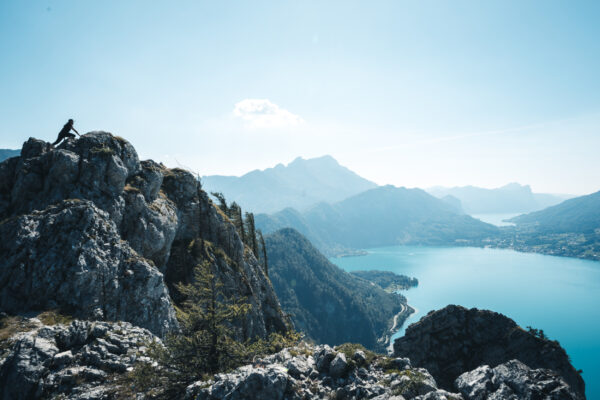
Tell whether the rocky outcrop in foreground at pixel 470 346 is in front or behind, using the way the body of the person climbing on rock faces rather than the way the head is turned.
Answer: in front

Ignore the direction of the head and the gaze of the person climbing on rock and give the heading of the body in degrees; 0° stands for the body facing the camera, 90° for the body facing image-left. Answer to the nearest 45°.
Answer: approximately 270°

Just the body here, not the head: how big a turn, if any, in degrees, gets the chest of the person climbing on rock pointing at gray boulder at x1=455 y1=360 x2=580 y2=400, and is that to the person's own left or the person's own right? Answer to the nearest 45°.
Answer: approximately 45° to the person's own right

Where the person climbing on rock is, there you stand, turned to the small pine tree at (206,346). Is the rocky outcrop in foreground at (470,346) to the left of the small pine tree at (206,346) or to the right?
left

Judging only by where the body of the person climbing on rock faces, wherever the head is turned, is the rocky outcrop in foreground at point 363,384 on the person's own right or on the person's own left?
on the person's own right

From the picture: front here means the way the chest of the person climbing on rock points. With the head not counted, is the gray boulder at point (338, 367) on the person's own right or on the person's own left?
on the person's own right

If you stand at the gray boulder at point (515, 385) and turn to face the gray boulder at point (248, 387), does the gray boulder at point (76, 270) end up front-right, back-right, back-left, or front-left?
front-right

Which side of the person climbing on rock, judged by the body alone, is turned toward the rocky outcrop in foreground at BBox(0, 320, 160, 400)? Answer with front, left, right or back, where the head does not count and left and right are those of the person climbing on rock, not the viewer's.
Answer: right

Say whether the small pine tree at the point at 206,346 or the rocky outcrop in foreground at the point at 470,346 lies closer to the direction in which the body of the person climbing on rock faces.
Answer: the rocky outcrop in foreground
